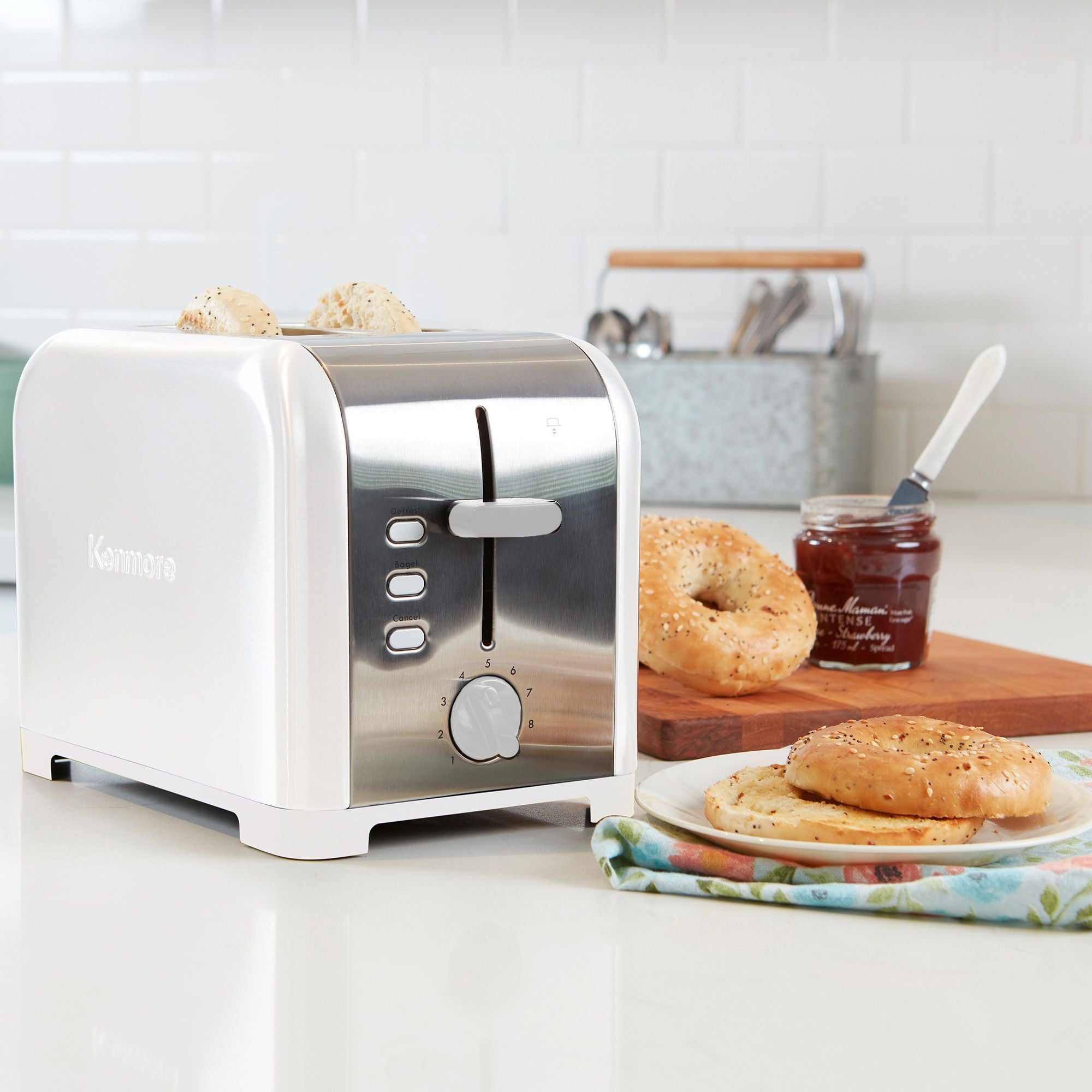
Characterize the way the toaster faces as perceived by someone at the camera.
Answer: facing the viewer and to the right of the viewer

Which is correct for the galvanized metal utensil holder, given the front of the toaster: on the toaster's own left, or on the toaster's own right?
on the toaster's own left
